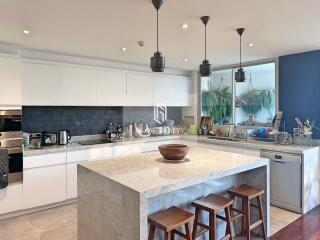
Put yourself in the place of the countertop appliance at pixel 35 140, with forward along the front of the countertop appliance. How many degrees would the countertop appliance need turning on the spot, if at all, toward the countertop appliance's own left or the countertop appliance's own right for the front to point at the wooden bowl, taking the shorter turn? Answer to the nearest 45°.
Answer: approximately 45° to the countertop appliance's own left

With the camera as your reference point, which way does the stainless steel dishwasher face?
facing the viewer and to the left of the viewer

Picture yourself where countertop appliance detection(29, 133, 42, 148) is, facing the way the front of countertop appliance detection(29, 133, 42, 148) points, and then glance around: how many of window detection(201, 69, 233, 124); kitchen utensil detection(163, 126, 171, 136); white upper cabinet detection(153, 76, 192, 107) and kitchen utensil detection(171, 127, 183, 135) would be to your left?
4

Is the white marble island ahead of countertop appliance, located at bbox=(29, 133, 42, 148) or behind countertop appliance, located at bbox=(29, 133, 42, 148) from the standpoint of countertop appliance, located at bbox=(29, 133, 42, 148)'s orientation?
ahead

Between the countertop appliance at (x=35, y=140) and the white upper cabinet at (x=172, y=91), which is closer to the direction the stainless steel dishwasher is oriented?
the countertop appliance

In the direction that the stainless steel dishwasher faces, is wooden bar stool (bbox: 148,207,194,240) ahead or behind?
ahead

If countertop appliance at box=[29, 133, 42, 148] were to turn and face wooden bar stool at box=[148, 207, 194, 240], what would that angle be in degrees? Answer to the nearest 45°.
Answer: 0° — it already faces it

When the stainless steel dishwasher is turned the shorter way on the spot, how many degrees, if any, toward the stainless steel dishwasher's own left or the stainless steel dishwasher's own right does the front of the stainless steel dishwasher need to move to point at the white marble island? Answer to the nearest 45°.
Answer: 0° — it already faces it

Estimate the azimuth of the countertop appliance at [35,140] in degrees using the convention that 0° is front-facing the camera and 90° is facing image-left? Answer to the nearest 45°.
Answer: approximately 0°

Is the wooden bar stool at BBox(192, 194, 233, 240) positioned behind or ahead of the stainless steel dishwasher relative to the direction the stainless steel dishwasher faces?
ahead

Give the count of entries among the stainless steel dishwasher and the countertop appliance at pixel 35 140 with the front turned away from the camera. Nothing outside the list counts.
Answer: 0

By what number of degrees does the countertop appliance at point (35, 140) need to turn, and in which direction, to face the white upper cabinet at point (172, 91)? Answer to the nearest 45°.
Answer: approximately 90° to its left
